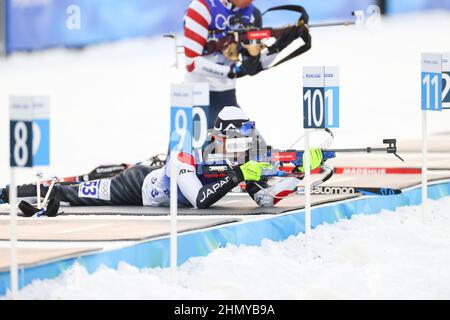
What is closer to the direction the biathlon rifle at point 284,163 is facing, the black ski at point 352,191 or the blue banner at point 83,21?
the black ski

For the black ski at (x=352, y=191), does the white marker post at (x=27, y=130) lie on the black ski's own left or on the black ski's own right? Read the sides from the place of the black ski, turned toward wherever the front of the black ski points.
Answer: on the black ski's own right

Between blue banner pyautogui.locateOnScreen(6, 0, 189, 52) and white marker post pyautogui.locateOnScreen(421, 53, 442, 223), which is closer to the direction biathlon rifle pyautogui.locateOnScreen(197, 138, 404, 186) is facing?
the white marker post

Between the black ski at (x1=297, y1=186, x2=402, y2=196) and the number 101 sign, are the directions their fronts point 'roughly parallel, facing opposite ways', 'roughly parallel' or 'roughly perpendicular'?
roughly perpendicular

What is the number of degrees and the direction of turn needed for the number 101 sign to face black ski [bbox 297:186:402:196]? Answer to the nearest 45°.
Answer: approximately 180°

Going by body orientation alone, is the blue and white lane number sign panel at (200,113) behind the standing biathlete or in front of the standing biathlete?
in front

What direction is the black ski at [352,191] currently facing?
to the viewer's right

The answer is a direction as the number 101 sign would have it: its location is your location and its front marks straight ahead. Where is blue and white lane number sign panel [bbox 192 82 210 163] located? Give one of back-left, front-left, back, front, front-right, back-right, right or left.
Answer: front-right

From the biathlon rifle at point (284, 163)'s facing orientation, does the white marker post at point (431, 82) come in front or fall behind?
in front

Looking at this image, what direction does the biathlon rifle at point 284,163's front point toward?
to the viewer's right
